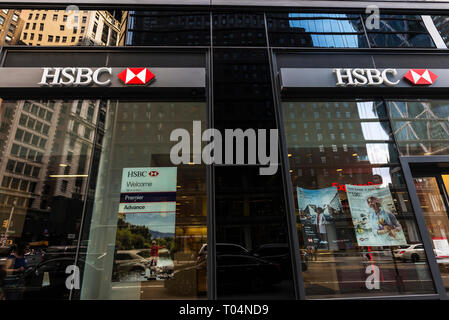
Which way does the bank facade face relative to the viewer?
toward the camera

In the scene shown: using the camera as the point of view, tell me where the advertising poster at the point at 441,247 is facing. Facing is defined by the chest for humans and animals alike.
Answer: facing the viewer

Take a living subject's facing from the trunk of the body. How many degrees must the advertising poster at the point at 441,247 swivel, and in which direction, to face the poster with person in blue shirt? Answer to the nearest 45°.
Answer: approximately 45° to its right

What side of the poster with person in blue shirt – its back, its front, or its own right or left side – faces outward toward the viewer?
front

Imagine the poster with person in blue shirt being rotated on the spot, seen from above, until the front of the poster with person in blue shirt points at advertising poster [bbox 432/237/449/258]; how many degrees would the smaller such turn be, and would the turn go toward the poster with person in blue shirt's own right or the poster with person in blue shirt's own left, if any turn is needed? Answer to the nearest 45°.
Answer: approximately 135° to the poster with person in blue shirt's own left

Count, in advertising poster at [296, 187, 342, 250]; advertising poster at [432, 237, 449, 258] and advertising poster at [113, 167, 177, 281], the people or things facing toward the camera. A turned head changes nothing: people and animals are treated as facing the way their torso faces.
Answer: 3

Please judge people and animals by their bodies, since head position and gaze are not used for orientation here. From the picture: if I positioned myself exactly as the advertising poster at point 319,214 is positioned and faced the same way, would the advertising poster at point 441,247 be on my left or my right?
on my left
